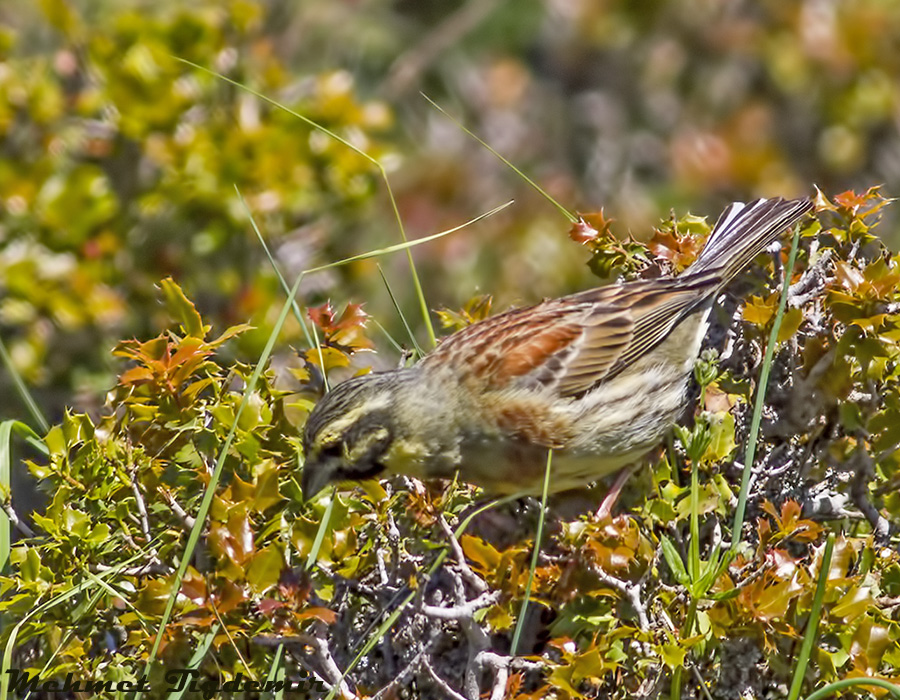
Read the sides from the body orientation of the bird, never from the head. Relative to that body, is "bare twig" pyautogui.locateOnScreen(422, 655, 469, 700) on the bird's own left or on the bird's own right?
on the bird's own left

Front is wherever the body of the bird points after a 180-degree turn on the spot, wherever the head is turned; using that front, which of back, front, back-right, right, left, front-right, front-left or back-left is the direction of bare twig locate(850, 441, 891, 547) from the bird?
front-right

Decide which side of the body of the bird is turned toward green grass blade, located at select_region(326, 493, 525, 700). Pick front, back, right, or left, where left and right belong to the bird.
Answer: left

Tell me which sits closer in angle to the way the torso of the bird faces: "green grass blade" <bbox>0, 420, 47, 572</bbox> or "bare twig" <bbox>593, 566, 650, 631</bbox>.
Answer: the green grass blade

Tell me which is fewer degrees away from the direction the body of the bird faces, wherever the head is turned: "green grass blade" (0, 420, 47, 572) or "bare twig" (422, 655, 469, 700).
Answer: the green grass blade

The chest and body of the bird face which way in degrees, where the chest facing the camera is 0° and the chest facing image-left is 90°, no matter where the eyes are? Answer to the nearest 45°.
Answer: approximately 90°

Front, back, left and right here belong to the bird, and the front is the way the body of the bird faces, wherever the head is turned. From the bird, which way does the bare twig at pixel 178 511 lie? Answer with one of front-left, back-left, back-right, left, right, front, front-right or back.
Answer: front-left

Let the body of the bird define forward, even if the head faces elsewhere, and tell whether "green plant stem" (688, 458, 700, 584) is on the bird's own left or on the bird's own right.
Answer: on the bird's own left

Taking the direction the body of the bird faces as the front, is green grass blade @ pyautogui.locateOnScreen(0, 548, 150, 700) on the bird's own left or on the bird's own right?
on the bird's own left

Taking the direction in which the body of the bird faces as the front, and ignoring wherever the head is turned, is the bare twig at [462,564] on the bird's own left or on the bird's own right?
on the bird's own left
